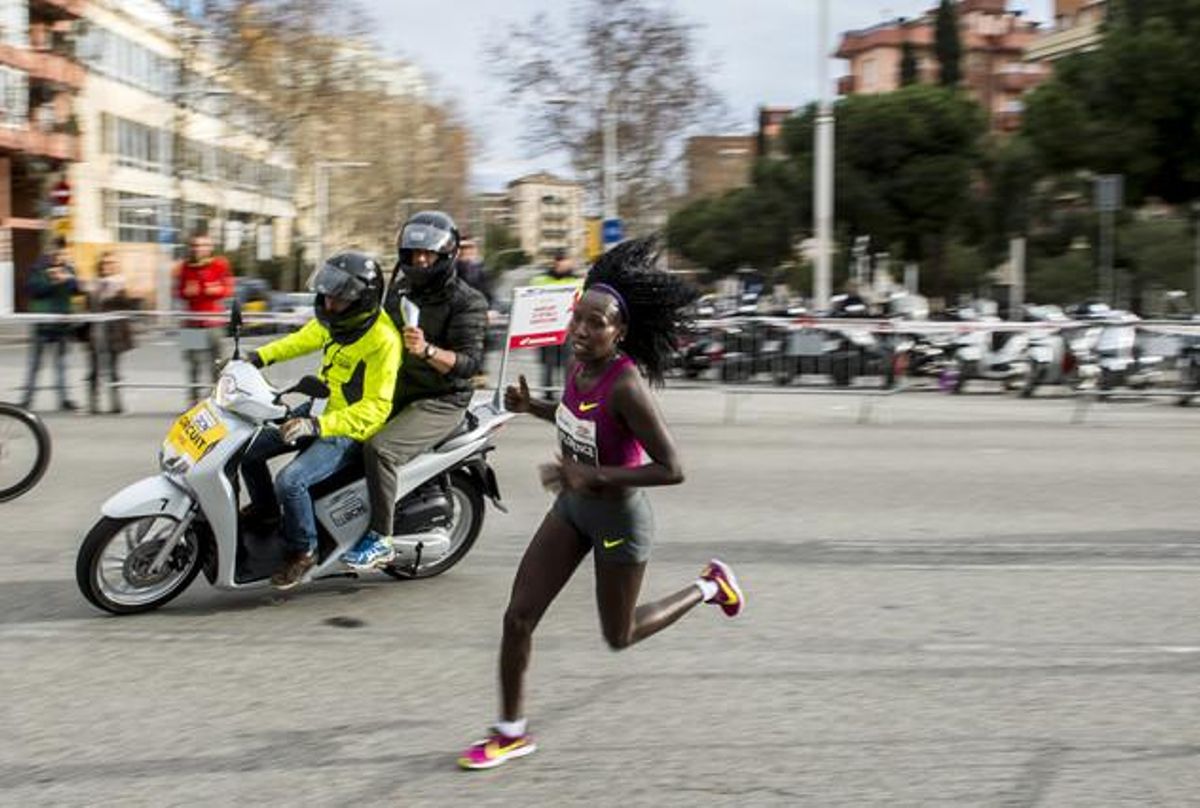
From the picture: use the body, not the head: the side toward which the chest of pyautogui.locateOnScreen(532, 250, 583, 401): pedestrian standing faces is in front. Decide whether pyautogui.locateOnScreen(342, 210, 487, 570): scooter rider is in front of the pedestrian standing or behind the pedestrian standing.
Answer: in front

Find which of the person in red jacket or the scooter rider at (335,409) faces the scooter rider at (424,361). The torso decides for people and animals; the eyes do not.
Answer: the person in red jacket

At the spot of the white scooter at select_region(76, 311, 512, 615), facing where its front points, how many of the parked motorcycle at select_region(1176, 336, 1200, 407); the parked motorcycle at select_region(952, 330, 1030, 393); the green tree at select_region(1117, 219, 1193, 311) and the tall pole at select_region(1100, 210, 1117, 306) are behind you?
4

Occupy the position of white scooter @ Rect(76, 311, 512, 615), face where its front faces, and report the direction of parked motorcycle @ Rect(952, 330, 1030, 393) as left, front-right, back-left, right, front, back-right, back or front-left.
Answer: back

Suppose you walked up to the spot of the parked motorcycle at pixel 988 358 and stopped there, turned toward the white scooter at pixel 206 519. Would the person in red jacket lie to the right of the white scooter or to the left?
right

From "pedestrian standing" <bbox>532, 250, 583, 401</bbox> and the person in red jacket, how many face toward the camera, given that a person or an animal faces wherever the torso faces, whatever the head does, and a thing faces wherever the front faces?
2

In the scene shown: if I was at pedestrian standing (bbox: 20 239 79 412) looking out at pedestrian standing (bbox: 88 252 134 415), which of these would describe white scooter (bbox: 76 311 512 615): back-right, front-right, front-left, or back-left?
front-right

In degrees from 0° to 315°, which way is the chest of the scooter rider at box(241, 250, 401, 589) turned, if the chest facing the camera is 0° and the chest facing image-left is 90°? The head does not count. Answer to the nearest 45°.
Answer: approximately 45°

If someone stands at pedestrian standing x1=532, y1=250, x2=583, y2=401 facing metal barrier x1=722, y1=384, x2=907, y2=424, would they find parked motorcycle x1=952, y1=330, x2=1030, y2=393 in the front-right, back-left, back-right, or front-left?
front-left

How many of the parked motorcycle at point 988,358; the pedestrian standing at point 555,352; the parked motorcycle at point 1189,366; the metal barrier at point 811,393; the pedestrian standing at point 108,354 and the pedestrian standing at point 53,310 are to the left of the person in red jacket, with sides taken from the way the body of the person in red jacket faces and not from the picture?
4

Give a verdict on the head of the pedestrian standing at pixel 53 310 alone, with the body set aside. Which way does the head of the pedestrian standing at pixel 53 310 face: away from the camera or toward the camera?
toward the camera

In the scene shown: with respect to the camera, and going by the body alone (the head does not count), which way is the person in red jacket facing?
toward the camera

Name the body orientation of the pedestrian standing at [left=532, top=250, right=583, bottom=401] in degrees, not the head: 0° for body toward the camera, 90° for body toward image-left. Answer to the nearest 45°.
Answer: approximately 0°

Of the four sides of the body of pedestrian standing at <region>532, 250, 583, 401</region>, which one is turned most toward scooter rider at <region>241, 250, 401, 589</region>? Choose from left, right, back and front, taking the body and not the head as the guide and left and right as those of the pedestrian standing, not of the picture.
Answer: front

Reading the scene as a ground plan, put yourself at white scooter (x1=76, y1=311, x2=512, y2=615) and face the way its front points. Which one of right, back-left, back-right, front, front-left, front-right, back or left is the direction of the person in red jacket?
back-right

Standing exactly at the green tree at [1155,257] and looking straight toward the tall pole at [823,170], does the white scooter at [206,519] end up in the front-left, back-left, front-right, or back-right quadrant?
front-left

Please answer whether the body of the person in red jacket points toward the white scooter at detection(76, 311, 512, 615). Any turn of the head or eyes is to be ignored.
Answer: yes
